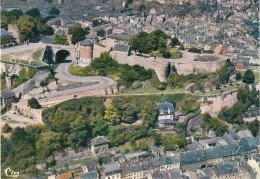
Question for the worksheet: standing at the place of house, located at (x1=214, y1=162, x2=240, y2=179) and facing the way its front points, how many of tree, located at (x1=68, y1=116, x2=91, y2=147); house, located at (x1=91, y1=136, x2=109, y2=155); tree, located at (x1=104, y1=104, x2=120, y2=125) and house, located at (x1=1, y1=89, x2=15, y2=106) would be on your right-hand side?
4

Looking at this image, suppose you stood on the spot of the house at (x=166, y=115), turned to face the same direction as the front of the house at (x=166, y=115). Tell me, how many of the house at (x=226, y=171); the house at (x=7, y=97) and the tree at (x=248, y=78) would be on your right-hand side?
1

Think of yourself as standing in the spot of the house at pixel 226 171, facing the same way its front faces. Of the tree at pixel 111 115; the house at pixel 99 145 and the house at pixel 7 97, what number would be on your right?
3

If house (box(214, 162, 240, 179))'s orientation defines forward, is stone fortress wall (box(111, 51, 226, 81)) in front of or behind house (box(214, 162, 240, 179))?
behind

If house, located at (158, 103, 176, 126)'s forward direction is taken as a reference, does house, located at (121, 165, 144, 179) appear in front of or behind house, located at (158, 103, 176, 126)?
in front

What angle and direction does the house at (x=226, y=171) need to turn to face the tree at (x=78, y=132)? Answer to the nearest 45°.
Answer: approximately 90° to its right

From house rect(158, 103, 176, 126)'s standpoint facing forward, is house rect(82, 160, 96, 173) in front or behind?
in front

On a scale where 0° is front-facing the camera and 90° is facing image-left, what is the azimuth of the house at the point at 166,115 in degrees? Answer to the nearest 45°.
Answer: approximately 0°

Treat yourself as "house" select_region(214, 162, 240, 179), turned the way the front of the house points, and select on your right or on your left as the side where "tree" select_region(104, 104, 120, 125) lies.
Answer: on your right

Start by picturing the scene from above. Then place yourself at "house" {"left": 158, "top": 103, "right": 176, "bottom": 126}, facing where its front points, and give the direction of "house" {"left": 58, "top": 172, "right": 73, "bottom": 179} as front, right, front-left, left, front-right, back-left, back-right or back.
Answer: front-right

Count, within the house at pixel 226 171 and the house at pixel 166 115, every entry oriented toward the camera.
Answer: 2
